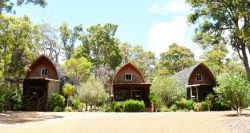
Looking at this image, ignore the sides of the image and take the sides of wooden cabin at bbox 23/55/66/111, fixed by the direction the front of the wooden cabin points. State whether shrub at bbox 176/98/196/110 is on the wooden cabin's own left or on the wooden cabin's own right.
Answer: on the wooden cabin's own left

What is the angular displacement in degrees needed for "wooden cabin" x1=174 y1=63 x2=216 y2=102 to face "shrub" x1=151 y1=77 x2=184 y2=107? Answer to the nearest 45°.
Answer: approximately 90° to its right

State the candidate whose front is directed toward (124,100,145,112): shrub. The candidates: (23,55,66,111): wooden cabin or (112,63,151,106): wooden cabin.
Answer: (112,63,151,106): wooden cabin

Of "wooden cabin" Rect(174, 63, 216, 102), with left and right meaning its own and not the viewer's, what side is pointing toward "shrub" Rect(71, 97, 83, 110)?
right

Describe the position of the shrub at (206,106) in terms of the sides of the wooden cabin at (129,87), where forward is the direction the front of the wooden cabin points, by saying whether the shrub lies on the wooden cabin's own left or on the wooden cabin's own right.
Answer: on the wooden cabin's own left

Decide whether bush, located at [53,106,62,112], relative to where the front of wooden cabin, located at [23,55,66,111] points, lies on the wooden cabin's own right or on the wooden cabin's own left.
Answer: on the wooden cabin's own left

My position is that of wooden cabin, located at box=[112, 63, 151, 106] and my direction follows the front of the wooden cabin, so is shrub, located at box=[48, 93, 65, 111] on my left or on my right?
on my right

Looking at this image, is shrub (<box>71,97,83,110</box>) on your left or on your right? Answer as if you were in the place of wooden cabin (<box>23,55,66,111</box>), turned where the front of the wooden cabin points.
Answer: on your left

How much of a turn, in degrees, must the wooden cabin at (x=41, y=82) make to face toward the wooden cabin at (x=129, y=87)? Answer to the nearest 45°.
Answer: approximately 135° to its left

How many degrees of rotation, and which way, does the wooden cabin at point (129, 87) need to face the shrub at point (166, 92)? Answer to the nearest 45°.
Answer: approximately 45° to its left

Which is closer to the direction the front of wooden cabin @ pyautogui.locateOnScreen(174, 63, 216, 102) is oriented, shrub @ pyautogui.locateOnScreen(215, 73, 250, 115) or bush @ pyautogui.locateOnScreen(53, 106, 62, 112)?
the shrub
